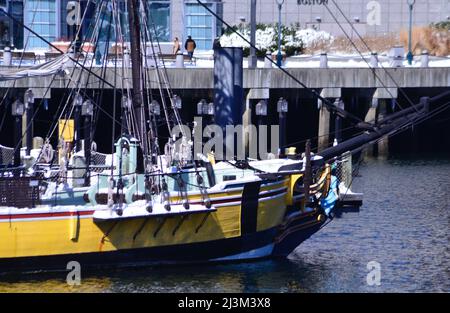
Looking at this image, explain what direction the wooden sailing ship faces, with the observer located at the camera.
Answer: facing to the right of the viewer
